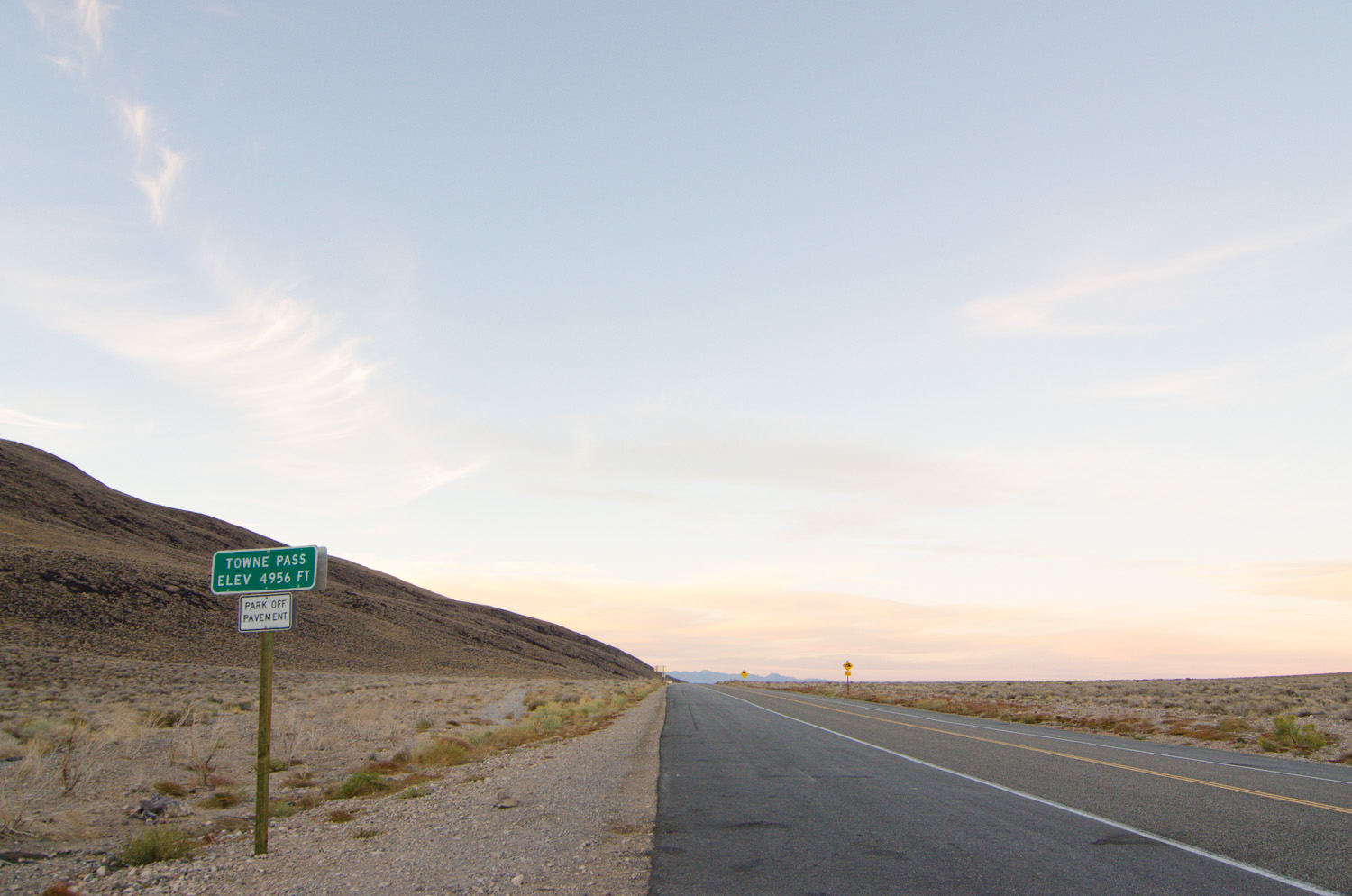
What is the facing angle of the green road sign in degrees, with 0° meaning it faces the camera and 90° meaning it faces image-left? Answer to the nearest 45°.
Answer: approximately 0°

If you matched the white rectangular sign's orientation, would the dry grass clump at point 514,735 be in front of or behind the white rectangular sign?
behind

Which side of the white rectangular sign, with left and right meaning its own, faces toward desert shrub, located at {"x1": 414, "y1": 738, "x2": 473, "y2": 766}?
back

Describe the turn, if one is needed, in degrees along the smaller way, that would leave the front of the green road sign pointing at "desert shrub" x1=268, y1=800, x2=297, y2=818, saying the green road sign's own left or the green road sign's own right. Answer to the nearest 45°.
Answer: approximately 180°

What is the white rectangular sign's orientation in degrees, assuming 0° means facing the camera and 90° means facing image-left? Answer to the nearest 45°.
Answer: approximately 0°

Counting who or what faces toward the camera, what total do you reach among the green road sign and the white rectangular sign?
2

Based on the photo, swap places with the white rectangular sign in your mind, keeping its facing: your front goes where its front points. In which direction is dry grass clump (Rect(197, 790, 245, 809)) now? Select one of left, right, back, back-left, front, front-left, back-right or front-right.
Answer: back

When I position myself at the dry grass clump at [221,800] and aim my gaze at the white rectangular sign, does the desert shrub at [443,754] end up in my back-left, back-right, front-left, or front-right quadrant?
back-left

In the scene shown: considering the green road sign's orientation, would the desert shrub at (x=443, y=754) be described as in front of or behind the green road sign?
behind
